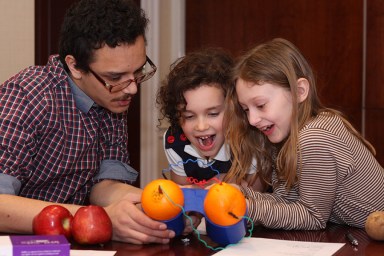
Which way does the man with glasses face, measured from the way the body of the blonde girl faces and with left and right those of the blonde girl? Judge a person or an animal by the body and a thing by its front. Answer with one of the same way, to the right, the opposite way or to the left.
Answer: to the left

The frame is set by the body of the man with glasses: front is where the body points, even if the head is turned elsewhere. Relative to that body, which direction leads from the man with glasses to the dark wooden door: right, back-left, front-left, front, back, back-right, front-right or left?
back-left

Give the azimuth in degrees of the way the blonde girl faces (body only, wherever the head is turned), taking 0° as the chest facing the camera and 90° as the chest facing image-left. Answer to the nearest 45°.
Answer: approximately 45°

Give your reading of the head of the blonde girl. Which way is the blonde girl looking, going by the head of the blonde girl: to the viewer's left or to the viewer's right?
to the viewer's left

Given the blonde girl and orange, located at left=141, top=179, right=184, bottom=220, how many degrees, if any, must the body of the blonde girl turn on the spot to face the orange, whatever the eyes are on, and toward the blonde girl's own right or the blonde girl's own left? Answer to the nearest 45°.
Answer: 0° — they already face it

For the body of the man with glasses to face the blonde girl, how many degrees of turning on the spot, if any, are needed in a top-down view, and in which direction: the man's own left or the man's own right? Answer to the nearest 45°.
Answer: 0° — they already face them

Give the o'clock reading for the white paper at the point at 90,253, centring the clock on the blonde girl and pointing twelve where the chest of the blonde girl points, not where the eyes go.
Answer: The white paper is roughly at 12 o'clock from the blonde girl.

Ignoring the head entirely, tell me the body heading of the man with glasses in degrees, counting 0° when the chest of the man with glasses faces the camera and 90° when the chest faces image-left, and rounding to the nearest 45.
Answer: approximately 315°
